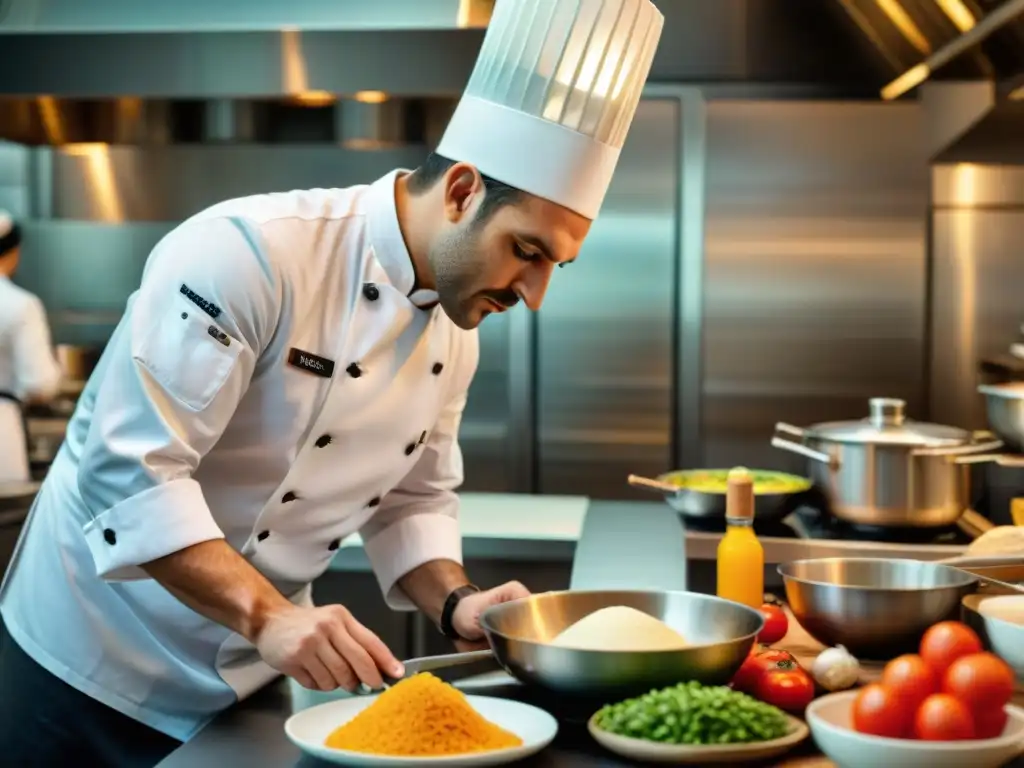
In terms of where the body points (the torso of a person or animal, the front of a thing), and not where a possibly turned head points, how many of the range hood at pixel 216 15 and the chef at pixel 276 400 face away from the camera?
0

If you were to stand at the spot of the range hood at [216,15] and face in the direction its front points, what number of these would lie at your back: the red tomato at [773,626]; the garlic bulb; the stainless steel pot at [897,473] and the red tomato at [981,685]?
0

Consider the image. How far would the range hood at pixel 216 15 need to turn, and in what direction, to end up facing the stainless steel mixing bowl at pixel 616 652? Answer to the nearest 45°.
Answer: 0° — it already faces it

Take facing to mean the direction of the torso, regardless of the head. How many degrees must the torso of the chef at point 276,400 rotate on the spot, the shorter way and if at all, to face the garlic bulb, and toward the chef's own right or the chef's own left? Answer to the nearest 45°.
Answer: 0° — they already face it

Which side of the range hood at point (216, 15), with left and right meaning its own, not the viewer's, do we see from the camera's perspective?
front

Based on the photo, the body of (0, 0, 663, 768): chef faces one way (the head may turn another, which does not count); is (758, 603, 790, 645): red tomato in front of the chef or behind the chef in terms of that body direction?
in front

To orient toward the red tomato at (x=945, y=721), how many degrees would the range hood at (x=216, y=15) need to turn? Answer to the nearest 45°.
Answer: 0° — it already faces it

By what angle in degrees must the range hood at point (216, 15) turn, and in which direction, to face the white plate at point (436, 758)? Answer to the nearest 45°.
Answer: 0° — it already faces it

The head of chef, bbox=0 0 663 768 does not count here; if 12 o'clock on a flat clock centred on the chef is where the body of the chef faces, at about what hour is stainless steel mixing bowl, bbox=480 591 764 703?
The stainless steel mixing bowl is roughly at 12 o'clock from the chef.

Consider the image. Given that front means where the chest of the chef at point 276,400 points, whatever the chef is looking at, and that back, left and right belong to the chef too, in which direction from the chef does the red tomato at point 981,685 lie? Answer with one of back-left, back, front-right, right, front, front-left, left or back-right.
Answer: front

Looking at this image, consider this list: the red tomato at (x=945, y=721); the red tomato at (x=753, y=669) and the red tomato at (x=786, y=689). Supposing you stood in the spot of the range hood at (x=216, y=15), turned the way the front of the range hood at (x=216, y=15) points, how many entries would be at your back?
0

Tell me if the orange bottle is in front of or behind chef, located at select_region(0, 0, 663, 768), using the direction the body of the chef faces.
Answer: in front

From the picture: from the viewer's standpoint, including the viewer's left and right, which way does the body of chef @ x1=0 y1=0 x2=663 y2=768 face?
facing the viewer and to the right of the viewer

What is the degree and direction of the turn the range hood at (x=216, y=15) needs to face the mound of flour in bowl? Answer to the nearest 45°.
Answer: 0° — it already faces it

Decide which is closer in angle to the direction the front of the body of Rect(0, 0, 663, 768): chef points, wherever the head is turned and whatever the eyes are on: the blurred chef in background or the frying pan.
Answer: the frying pan

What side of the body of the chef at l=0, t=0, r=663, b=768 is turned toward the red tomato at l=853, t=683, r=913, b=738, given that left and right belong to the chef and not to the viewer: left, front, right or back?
front

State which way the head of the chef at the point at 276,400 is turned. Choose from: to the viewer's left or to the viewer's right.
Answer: to the viewer's right

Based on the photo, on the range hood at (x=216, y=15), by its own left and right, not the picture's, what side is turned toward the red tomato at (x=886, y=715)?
front

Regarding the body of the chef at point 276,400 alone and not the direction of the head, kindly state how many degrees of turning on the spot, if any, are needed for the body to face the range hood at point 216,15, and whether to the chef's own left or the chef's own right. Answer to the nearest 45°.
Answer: approximately 135° to the chef's own left

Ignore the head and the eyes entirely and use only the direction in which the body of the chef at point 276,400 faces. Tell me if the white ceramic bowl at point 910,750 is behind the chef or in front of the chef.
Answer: in front

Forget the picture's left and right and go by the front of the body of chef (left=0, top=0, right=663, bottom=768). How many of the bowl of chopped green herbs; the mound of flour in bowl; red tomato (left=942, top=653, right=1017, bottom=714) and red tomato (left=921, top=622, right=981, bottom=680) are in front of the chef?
4
